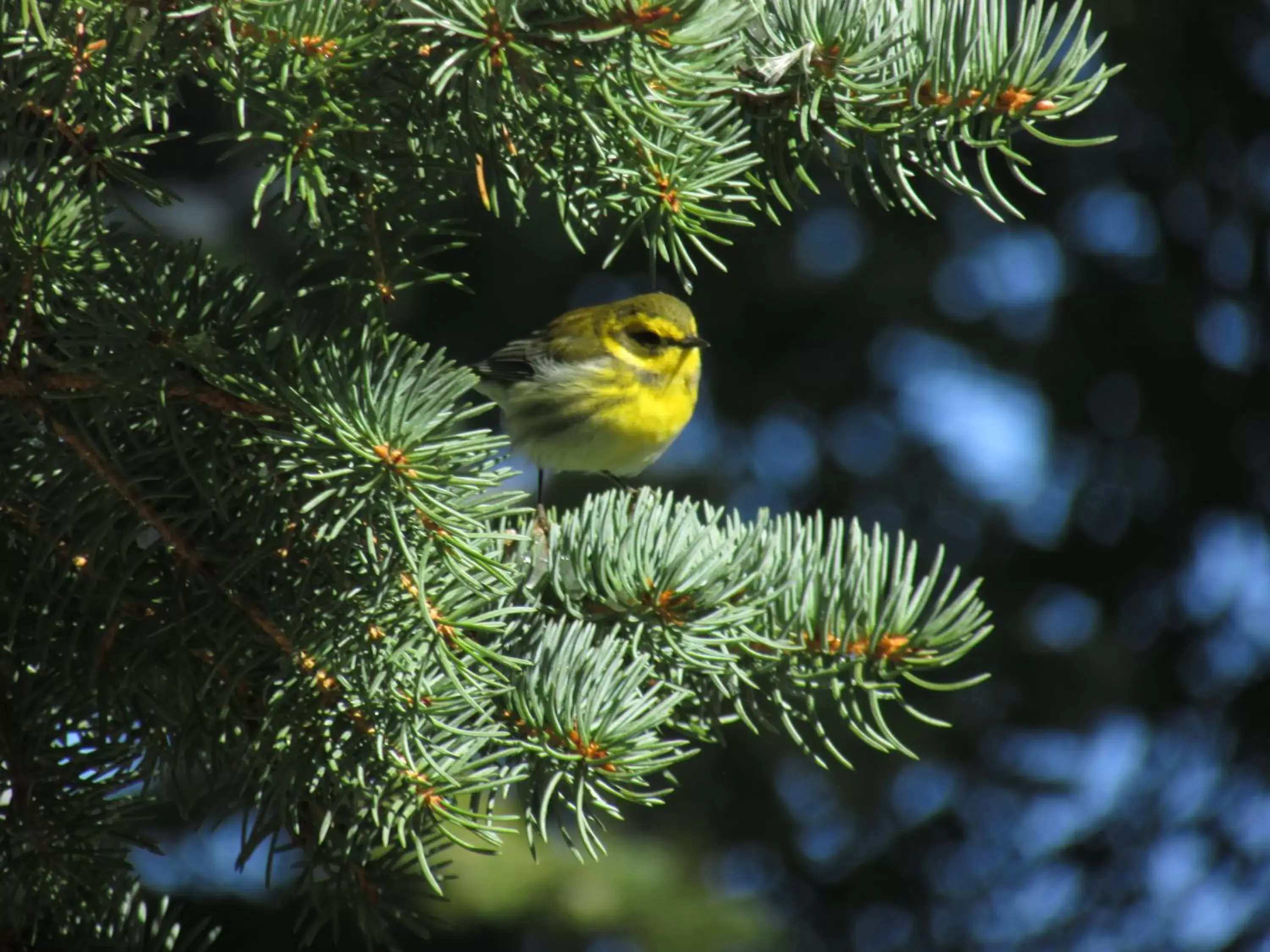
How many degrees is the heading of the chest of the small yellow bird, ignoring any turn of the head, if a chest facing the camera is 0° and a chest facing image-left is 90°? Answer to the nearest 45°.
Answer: approximately 315°
